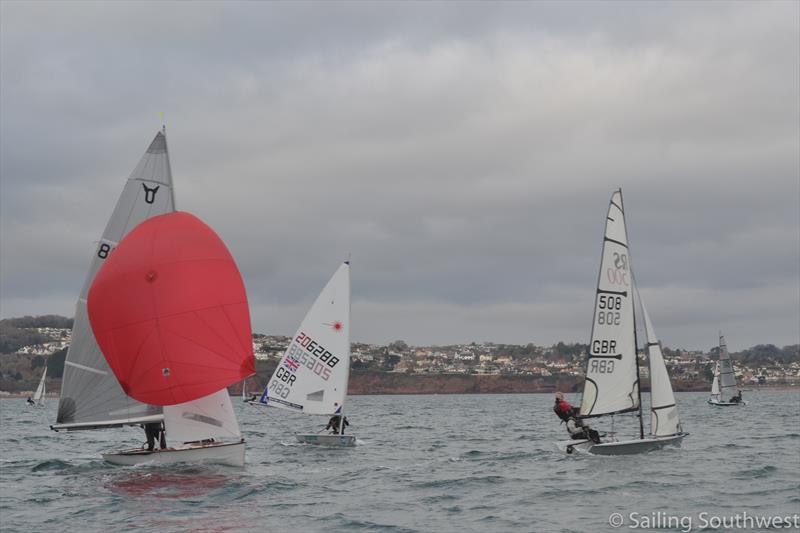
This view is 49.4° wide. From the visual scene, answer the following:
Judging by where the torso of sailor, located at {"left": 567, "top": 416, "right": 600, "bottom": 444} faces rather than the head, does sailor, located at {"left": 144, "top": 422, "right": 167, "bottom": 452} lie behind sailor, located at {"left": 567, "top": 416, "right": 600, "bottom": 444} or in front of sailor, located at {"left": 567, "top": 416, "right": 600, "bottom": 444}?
behind

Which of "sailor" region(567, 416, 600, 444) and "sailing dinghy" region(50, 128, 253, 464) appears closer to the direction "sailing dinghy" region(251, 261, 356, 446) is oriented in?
the sailor

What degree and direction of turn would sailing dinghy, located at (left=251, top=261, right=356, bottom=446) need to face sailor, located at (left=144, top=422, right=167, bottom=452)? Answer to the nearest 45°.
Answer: approximately 90° to its right
